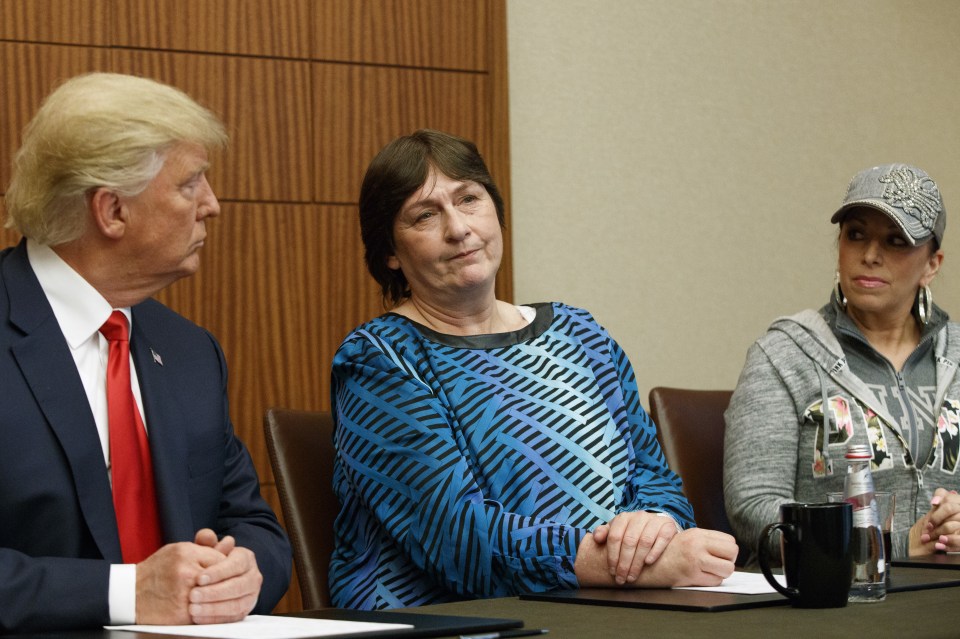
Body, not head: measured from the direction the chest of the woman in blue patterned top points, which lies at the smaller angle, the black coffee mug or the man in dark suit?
the black coffee mug

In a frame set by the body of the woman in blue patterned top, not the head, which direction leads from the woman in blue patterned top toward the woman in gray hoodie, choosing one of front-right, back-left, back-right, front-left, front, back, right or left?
left

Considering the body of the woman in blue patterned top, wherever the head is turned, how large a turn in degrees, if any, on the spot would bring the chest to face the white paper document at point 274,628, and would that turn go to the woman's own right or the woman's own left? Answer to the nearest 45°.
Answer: approximately 45° to the woman's own right

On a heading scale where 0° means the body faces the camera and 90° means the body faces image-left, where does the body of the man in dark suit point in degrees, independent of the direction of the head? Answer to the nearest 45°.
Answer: approximately 315°

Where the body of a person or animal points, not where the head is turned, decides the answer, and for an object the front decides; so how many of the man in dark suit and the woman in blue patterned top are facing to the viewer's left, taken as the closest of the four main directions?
0

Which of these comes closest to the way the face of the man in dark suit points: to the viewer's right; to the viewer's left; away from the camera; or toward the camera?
to the viewer's right

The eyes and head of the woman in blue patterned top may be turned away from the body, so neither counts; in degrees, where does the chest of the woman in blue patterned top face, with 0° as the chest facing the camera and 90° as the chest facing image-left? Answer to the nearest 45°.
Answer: approximately 315°

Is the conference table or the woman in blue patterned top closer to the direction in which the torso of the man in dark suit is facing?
the conference table

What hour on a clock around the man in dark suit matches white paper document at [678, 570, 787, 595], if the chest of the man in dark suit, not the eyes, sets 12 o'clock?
The white paper document is roughly at 11 o'clock from the man in dark suit.
